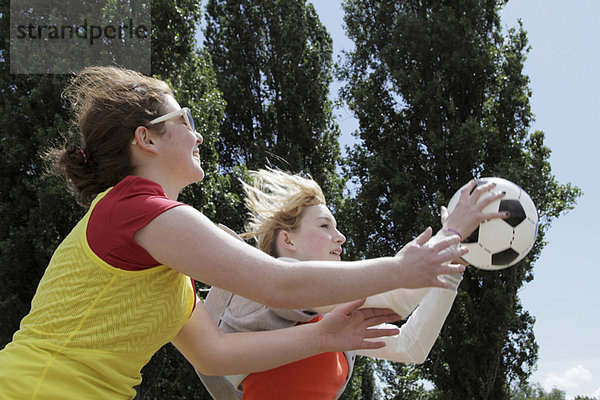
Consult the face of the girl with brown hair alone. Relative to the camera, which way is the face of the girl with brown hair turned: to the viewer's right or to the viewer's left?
to the viewer's right

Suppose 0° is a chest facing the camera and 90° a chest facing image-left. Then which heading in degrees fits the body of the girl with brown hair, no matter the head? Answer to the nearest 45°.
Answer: approximately 270°

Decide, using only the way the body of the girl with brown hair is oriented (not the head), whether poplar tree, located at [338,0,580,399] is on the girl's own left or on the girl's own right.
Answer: on the girl's own left

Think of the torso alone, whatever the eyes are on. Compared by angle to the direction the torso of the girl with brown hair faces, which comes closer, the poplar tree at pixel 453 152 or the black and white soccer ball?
the black and white soccer ball

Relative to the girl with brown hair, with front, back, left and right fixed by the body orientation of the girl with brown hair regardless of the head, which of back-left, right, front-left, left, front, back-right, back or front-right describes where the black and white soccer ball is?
front-left

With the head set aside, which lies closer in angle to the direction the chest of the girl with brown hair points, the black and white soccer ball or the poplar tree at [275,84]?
the black and white soccer ball

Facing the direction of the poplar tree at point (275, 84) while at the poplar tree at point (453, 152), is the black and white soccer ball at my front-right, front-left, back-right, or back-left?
back-left

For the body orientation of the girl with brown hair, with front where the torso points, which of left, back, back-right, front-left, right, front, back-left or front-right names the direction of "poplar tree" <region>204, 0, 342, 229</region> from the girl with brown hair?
left

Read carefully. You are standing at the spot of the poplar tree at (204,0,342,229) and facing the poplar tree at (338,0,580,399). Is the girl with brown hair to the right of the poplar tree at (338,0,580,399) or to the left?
right

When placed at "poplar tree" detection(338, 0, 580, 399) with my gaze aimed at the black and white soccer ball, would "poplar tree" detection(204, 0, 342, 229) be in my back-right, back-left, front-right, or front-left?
back-right
